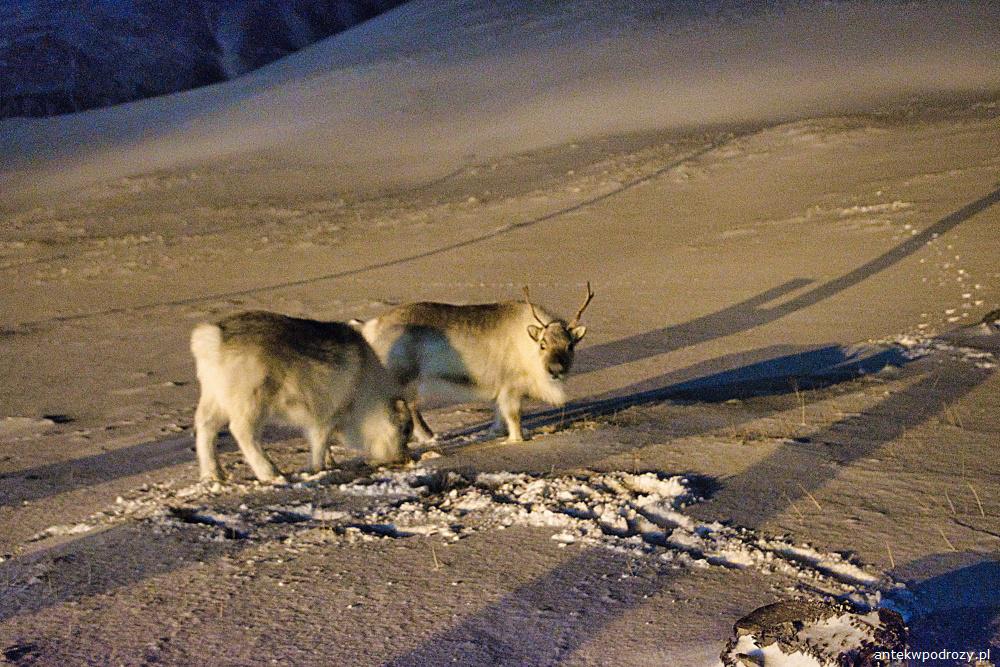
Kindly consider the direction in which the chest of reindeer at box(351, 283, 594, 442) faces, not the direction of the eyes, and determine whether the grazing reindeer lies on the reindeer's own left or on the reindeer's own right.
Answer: on the reindeer's own right

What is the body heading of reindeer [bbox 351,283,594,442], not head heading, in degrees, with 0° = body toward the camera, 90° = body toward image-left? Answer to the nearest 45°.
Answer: approximately 270°
